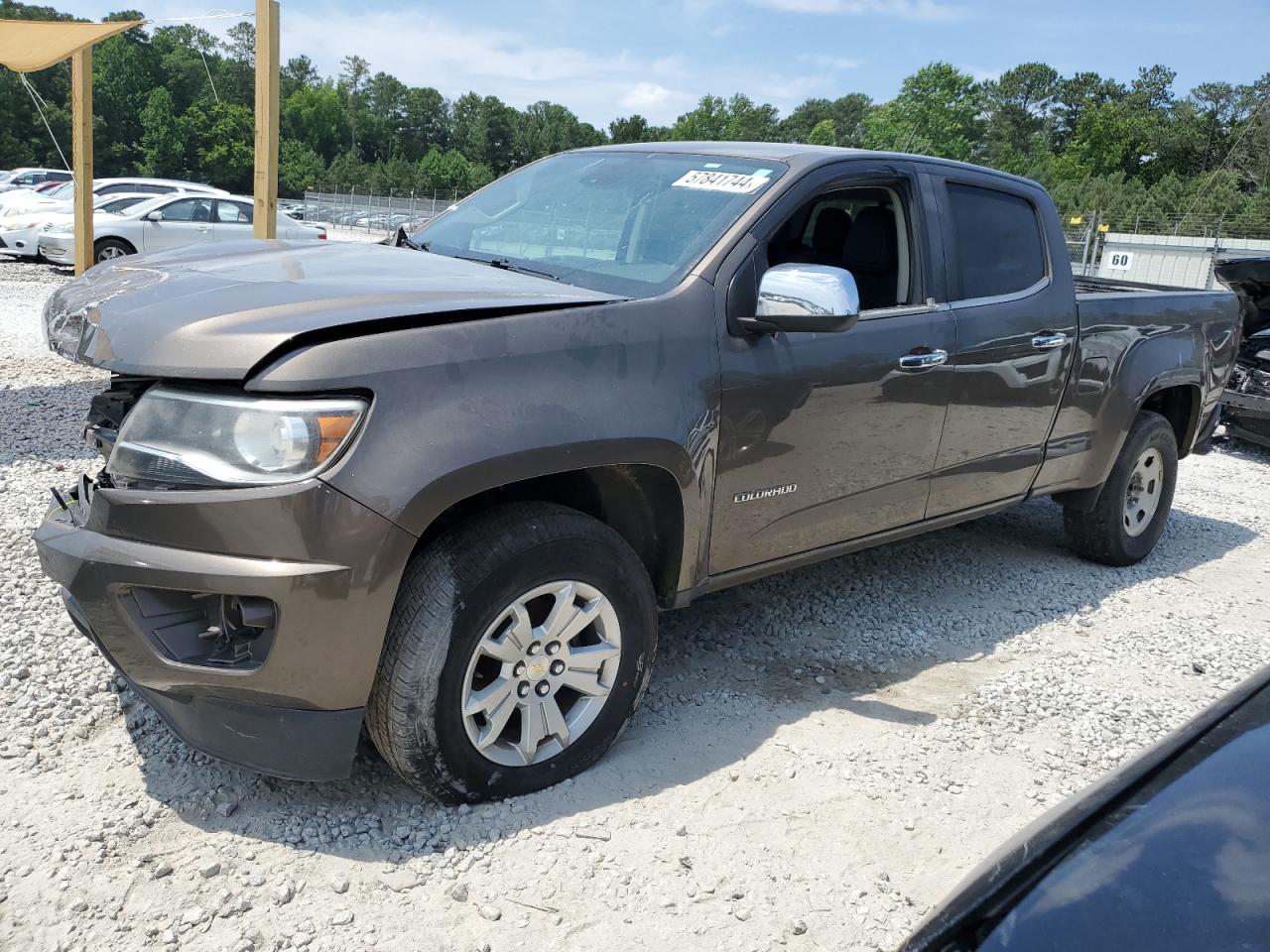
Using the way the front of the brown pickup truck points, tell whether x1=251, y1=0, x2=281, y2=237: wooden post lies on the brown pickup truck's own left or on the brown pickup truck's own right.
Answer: on the brown pickup truck's own right

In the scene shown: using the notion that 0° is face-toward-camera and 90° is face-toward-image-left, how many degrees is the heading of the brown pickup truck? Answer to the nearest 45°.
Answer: approximately 45°

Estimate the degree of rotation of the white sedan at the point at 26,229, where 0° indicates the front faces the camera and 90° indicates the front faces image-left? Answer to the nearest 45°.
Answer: approximately 45°

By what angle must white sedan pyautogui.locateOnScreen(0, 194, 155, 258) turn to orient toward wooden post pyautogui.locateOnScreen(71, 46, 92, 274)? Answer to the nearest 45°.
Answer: approximately 45° to its left

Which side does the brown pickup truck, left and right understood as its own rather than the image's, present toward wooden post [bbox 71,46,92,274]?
right

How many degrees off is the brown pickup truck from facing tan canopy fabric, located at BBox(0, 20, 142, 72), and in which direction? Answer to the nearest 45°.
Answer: approximately 90° to its right
